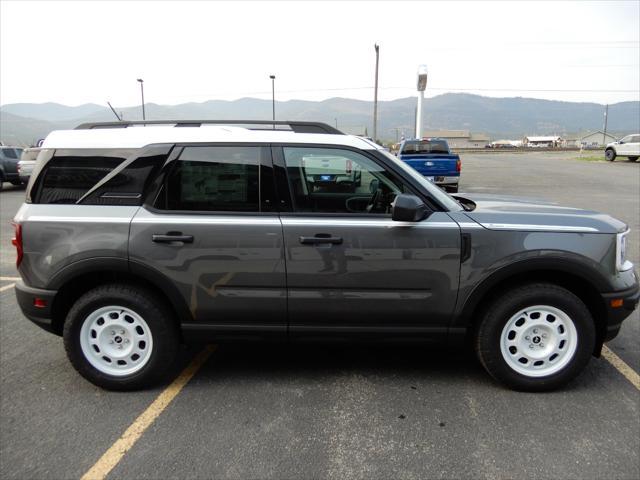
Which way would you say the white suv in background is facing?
to the viewer's left

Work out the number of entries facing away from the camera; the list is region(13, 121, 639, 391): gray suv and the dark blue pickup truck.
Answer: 1

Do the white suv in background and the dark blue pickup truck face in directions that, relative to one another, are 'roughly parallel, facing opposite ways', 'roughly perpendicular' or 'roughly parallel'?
roughly perpendicular

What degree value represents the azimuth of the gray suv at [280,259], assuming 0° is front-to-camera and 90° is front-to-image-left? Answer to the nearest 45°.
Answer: approximately 270°

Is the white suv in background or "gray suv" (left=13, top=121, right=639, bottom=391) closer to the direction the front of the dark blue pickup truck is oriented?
the white suv in background

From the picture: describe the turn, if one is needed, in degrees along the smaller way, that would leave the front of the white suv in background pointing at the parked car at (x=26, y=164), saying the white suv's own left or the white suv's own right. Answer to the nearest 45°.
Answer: approximately 45° to the white suv's own left

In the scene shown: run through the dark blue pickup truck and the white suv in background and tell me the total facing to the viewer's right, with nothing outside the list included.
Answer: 0

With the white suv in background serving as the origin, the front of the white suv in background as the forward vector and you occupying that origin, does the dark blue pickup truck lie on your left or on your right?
on your left

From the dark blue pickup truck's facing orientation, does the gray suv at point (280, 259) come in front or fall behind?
behind

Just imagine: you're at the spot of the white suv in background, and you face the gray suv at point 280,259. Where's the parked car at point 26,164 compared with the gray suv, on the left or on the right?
right

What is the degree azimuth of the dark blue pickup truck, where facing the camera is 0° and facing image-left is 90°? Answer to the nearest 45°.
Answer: approximately 180°

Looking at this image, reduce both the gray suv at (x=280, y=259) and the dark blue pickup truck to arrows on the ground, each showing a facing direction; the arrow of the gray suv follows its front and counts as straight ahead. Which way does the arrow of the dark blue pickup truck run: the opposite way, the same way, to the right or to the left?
to the left

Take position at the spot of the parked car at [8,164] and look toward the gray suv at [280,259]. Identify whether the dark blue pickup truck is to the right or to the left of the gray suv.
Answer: left
